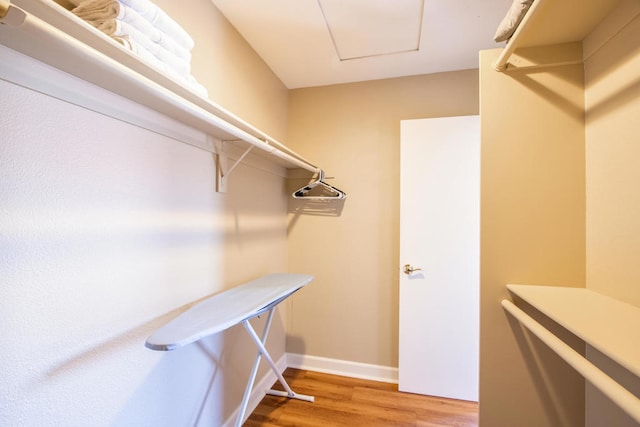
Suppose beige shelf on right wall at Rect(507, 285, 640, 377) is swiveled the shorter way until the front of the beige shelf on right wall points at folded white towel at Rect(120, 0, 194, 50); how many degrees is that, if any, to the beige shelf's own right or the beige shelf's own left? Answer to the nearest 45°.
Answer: approximately 45° to the beige shelf's own left

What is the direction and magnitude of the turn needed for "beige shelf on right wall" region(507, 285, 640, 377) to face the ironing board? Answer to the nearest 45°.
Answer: approximately 45° to its left

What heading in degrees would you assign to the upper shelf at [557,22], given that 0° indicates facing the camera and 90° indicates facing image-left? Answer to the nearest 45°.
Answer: approximately 90°

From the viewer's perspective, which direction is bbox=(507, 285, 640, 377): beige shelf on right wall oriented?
to the viewer's left

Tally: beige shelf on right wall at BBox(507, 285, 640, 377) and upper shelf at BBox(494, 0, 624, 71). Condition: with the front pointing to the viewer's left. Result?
2

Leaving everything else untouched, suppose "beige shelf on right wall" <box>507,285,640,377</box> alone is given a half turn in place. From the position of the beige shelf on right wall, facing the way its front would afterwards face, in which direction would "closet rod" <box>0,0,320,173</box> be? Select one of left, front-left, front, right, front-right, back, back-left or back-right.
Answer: back-right
